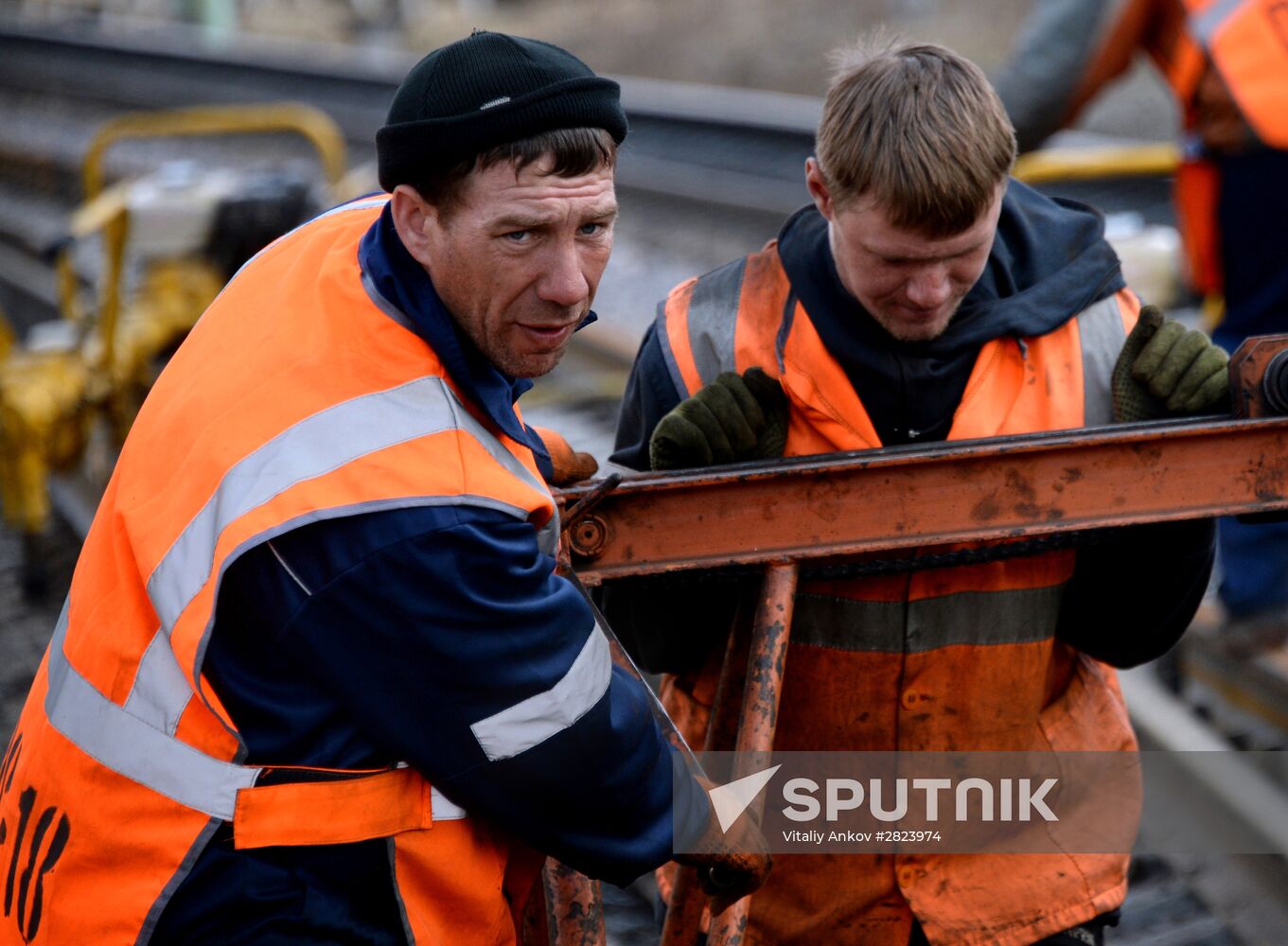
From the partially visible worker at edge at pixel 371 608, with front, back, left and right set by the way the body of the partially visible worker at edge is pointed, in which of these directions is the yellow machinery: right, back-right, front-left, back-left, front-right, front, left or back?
left

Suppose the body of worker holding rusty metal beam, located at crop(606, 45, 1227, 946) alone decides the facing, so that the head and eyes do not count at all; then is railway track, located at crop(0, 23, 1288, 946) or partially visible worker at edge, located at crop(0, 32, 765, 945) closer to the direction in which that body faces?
the partially visible worker at edge

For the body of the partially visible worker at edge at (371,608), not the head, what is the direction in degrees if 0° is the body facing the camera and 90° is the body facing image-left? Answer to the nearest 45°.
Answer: approximately 270°

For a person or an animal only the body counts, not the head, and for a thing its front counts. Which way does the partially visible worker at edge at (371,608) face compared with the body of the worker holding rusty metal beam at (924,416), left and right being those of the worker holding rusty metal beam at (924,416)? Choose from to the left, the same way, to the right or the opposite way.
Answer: to the left

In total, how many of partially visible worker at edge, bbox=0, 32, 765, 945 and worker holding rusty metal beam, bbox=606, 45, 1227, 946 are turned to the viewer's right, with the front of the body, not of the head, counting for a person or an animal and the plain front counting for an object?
1

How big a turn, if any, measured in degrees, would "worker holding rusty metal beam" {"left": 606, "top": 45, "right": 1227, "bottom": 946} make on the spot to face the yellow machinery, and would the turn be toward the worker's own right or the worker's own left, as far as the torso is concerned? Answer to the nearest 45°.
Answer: approximately 135° to the worker's own right

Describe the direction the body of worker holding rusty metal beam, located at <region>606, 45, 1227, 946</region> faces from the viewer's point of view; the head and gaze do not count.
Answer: toward the camera

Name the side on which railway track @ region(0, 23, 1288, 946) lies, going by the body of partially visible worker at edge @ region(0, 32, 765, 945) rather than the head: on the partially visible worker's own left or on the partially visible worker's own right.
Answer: on the partially visible worker's own left

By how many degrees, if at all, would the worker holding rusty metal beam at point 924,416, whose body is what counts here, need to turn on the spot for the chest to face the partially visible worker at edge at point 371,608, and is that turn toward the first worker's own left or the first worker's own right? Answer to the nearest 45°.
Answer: approximately 45° to the first worker's own right
